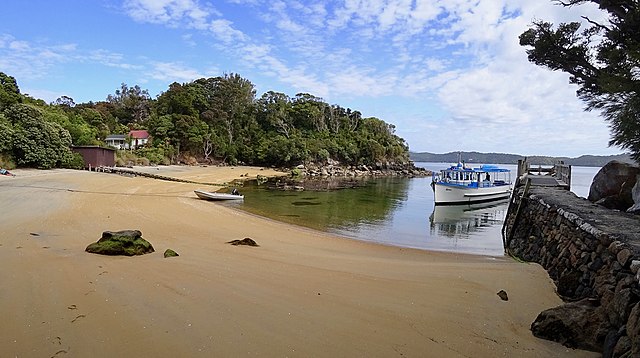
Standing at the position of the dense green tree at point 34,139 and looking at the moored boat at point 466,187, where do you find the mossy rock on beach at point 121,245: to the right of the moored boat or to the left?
right

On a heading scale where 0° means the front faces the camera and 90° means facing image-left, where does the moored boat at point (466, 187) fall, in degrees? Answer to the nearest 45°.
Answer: approximately 45°

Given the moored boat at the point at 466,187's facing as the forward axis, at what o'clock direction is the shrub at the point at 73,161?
The shrub is roughly at 1 o'clock from the moored boat.

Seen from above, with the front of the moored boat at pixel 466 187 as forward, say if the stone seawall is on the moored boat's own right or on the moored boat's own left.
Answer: on the moored boat's own left

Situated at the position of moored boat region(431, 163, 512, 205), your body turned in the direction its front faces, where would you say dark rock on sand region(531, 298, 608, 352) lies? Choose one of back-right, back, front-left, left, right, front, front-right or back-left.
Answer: front-left

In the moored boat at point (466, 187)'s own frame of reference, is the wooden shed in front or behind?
in front

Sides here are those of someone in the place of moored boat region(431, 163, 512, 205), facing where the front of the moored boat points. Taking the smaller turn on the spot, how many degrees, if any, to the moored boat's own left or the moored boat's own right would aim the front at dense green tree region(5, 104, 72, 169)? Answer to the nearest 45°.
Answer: approximately 45° to the moored boat's own right

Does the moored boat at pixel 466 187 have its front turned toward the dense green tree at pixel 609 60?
no

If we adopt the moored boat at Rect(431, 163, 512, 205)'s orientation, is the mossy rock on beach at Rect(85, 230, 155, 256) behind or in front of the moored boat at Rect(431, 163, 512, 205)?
in front

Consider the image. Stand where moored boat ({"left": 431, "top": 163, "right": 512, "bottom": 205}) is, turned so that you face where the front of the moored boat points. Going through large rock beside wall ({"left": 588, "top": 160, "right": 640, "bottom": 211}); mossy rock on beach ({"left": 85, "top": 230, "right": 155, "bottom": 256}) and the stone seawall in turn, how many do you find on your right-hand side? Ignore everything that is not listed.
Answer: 0

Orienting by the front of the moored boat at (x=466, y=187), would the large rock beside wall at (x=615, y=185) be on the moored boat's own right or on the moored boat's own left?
on the moored boat's own left
